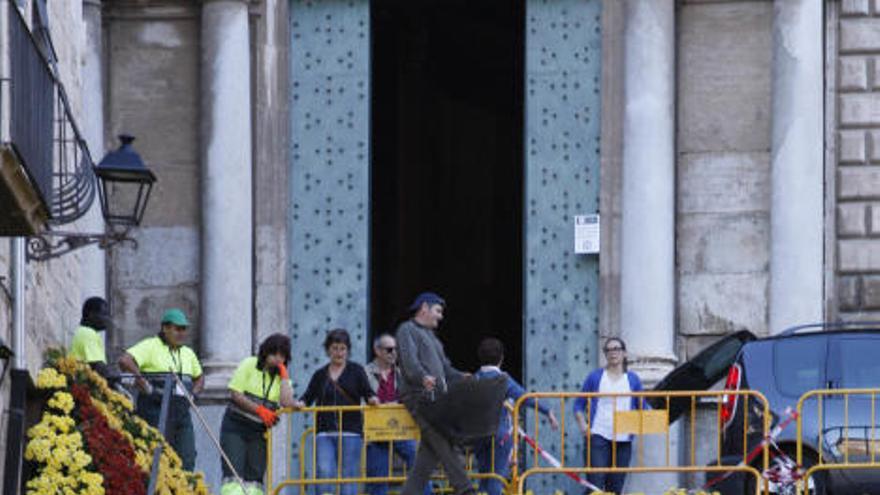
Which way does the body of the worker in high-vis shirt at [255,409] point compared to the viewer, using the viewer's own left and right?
facing the viewer and to the right of the viewer

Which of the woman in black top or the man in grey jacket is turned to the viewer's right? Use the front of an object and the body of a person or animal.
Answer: the man in grey jacket

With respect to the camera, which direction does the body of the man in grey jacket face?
to the viewer's right

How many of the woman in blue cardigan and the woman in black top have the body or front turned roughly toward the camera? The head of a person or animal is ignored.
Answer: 2

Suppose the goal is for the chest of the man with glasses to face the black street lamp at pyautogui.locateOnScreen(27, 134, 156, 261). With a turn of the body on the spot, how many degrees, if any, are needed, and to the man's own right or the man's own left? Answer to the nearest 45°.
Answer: approximately 90° to the man's own right

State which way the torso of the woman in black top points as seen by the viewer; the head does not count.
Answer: toward the camera

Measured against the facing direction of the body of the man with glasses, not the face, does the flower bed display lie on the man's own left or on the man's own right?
on the man's own right

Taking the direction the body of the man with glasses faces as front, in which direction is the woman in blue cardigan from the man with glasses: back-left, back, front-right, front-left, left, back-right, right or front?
front-left

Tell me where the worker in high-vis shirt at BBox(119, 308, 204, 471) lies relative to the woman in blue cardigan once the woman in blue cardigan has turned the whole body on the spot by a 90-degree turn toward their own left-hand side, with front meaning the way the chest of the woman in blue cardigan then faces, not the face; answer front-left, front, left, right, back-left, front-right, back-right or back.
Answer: back
